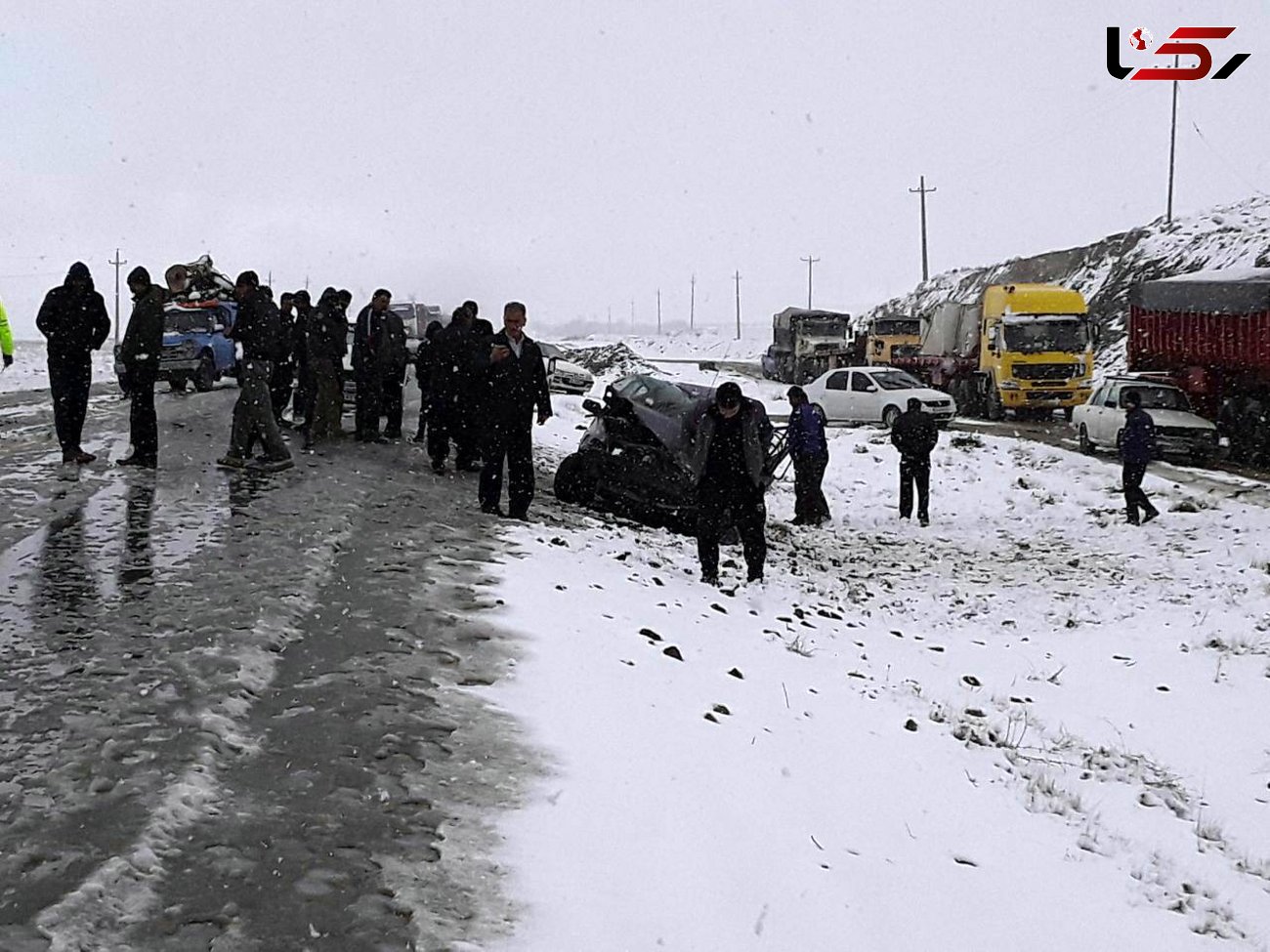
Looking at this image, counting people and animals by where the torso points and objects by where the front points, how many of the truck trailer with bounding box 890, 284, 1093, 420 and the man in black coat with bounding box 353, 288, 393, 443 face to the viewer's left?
0

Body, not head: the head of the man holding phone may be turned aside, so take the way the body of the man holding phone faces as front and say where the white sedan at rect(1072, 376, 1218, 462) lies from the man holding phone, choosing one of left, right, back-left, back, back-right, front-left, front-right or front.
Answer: back-left

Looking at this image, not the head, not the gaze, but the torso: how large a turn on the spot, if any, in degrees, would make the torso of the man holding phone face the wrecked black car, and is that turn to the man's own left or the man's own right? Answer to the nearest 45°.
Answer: approximately 135° to the man's own left

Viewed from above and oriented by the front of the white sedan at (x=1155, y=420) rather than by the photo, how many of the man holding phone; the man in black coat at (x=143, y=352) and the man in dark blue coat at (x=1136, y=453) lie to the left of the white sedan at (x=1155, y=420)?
0

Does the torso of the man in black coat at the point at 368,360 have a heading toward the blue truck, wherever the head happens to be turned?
no

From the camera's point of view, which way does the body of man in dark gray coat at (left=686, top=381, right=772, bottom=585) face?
toward the camera

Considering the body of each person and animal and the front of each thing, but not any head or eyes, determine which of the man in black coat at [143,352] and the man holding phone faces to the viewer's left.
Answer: the man in black coat

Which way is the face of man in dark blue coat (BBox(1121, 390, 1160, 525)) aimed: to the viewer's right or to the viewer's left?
to the viewer's left

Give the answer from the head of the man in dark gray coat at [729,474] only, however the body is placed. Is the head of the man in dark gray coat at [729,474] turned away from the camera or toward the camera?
toward the camera

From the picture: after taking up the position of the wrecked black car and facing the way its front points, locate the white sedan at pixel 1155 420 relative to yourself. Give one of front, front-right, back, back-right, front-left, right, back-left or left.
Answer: back

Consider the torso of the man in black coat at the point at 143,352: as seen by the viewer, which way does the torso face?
to the viewer's left

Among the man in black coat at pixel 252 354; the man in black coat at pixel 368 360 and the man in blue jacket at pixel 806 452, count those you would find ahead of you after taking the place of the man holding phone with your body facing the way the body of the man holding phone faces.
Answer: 0

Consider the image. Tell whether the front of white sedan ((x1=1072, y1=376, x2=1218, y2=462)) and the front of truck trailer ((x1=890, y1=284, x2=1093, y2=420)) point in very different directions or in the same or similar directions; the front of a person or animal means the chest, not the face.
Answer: same or similar directions

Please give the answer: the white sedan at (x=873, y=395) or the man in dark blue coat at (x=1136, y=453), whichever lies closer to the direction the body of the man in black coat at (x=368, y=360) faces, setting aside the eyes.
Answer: the man in dark blue coat

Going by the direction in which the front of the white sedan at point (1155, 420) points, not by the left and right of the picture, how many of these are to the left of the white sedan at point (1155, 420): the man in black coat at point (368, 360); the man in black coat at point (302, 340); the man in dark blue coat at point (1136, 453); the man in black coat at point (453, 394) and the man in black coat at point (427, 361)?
0
